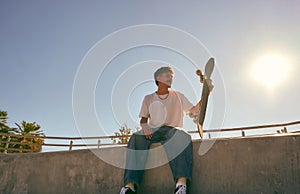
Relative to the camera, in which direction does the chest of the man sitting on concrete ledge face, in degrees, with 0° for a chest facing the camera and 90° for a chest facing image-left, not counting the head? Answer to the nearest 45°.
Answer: approximately 0°

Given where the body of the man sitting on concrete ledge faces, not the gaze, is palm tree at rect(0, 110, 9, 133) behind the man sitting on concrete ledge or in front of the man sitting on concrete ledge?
behind
